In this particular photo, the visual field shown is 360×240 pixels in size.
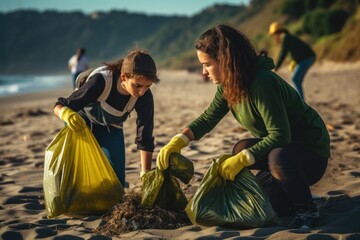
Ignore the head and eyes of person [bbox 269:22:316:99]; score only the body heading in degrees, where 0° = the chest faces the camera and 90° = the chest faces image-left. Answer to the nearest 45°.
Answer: approximately 90°

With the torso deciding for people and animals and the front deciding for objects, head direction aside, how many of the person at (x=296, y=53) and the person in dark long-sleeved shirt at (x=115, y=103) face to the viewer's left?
1

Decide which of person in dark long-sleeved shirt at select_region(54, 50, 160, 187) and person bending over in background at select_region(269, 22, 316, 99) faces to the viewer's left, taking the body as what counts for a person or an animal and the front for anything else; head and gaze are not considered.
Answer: the person bending over in background

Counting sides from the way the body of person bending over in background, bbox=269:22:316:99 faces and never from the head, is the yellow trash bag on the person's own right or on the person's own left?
on the person's own left

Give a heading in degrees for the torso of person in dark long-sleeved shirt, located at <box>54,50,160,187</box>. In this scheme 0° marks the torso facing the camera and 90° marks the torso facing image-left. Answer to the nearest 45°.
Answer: approximately 315°

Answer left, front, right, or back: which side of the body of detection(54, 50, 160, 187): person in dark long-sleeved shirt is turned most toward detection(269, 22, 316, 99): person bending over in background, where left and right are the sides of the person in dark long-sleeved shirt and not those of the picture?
left

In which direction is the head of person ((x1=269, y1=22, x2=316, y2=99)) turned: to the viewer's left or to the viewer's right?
to the viewer's left

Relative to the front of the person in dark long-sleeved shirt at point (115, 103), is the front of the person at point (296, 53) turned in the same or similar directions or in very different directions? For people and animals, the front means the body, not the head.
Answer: very different directions

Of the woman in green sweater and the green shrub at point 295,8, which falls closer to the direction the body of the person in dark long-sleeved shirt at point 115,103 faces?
the woman in green sweater
